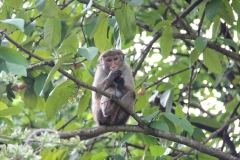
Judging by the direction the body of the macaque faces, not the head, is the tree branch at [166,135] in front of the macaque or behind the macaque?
in front

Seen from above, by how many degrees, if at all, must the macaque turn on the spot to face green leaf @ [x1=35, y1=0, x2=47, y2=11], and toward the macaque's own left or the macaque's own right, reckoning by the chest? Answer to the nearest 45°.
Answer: approximately 45° to the macaque's own right

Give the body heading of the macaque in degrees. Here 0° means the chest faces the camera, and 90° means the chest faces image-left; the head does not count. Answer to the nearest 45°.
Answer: approximately 0°
